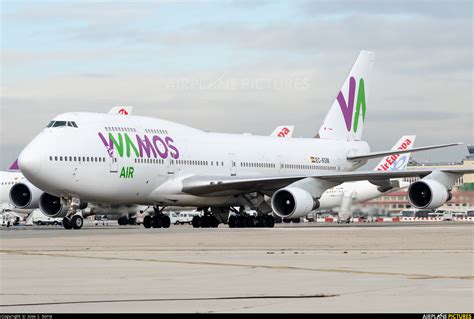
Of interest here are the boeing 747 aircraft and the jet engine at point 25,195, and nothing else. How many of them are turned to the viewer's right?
0

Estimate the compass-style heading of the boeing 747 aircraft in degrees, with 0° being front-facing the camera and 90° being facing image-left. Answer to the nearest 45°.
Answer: approximately 45°

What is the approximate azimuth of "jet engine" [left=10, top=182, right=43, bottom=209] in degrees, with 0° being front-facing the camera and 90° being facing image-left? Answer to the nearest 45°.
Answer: approximately 45°
